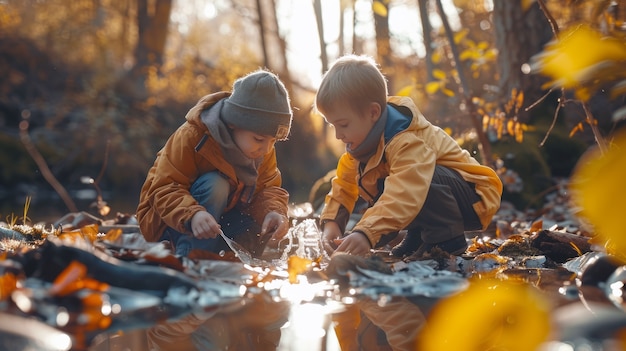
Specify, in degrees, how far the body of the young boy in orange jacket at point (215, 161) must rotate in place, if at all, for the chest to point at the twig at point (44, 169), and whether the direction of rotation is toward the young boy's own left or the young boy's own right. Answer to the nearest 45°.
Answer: approximately 180°

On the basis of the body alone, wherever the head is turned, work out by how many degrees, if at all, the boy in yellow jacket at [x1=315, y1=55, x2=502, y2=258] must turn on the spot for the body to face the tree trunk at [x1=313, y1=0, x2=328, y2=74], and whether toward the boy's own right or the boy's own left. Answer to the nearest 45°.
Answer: approximately 135° to the boy's own right

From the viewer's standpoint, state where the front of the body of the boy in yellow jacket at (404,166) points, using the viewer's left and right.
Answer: facing the viewer and to the left of the viewer

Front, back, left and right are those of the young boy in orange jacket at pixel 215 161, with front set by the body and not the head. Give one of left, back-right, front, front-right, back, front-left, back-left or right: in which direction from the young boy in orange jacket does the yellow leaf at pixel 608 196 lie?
front-right

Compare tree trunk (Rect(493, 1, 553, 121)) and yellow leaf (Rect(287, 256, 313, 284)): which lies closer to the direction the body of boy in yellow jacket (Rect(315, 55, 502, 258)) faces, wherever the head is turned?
the yellow leaf

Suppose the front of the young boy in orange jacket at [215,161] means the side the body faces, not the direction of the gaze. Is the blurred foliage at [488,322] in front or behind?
in front

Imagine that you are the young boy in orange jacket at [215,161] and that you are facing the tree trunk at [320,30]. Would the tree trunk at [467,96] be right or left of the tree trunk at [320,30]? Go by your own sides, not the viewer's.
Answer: right

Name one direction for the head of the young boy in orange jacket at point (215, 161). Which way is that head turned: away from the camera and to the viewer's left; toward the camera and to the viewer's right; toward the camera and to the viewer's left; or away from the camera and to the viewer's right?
toward the camera and to the viewer's right

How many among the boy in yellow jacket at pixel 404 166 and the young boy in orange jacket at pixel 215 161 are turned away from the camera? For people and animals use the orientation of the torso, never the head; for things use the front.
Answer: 0

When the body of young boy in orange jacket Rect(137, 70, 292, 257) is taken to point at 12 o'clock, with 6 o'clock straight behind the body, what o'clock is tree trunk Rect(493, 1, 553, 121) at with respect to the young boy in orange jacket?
The tree trunk is roughly at 9 o'clock from the young boy in orange jacket.

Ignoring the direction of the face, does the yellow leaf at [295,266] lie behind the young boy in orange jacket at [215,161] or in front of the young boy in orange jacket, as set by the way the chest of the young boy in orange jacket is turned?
in front

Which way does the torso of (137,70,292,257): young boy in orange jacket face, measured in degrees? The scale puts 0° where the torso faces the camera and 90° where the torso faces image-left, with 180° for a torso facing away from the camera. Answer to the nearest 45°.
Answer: approximately 315°

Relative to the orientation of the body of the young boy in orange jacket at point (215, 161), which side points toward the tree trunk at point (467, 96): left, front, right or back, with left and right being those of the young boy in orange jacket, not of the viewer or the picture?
left

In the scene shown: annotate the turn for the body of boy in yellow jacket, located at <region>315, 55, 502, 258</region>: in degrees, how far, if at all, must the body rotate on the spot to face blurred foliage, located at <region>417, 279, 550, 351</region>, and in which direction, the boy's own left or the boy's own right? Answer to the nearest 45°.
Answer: approximately 45° to the boy's own left

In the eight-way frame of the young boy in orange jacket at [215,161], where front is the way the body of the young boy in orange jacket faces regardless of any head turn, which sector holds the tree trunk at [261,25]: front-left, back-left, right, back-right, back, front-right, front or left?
back-left

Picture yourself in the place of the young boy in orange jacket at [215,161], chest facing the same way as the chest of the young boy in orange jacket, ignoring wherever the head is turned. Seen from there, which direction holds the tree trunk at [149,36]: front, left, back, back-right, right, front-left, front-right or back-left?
back-left
